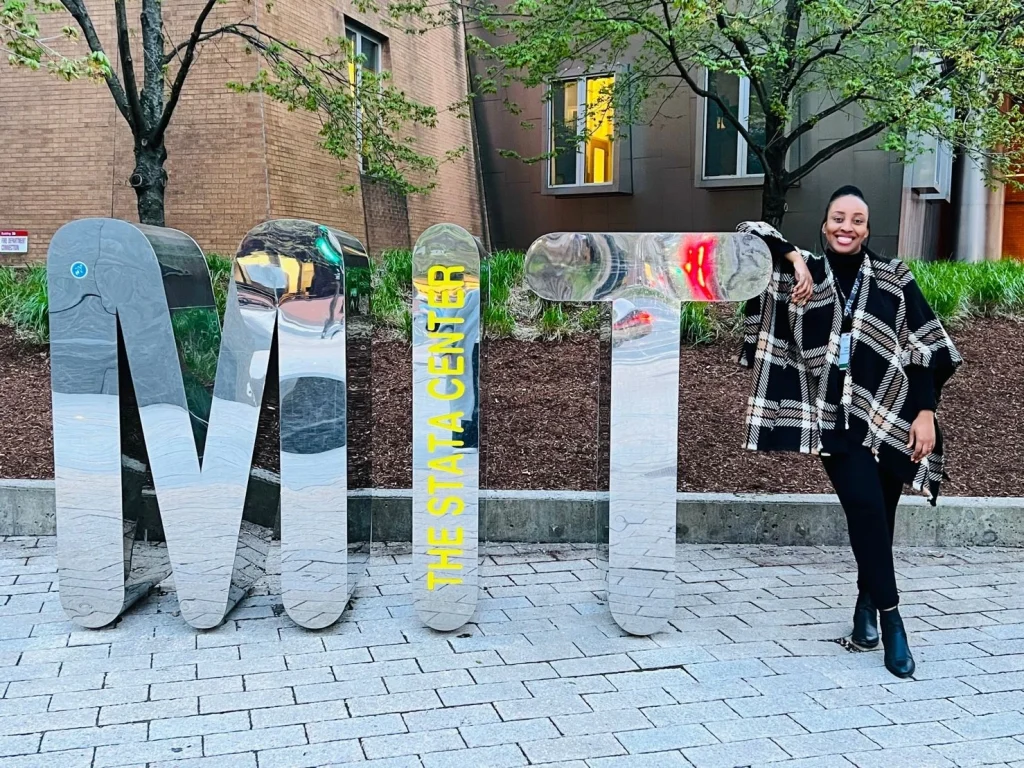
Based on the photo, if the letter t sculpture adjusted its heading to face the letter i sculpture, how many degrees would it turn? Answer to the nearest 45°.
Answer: approximately 90° to its right

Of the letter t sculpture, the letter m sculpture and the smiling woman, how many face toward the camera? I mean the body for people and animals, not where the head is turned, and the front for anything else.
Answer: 3

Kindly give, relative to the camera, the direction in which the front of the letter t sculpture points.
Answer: facing the viewer

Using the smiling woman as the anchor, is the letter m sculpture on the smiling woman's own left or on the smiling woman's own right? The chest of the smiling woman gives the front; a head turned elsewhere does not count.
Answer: on the smiling woman's own right

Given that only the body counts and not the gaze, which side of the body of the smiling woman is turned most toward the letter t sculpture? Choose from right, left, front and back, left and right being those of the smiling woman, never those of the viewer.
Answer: right

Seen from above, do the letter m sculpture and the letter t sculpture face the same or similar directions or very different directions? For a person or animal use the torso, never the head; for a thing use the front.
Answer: same or similar directions

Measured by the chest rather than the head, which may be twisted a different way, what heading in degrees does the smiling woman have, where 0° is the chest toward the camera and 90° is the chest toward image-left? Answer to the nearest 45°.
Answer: approximately 0°

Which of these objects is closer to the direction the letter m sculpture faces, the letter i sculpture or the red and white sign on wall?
the letter i sculpture

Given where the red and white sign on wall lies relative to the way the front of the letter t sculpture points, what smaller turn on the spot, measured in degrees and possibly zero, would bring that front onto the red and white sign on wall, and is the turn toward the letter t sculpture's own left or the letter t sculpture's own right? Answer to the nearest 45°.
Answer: approximately 135° to the letter t sculpture's own right

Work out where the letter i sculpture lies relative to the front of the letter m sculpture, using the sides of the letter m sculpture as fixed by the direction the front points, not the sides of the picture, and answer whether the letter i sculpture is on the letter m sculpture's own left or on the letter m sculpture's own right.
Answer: on the letter m sculpture's own left

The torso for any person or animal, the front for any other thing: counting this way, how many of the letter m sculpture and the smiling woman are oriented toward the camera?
2
